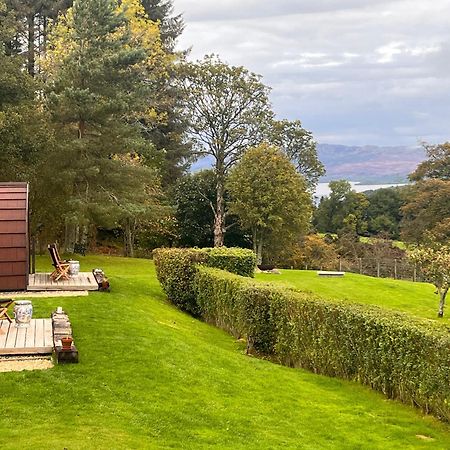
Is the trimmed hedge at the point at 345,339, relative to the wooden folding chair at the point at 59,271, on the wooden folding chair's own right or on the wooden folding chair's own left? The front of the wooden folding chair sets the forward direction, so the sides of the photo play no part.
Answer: on the wooden folding chair's own right

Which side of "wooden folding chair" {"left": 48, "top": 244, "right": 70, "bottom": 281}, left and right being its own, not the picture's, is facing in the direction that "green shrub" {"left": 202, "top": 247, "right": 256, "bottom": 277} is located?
front

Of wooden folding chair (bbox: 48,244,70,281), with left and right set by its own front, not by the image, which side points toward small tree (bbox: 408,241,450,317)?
front

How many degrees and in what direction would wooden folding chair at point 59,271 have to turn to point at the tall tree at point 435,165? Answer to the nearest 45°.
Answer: approximately 45° to its left

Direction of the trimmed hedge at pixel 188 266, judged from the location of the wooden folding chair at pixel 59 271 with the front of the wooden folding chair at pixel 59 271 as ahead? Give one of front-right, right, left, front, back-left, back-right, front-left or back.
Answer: front

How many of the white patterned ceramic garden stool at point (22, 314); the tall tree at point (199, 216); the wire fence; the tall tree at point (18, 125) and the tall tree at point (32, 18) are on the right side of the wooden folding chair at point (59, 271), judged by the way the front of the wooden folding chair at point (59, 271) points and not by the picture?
1

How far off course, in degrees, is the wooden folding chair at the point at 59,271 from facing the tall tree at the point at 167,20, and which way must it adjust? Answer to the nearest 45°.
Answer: approximately 90° to its left

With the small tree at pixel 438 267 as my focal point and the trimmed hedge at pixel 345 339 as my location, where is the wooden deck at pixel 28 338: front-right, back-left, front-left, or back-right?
back-left

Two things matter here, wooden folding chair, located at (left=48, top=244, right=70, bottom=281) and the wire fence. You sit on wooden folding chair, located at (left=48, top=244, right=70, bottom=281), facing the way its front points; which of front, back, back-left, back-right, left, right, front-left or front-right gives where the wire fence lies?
front-left

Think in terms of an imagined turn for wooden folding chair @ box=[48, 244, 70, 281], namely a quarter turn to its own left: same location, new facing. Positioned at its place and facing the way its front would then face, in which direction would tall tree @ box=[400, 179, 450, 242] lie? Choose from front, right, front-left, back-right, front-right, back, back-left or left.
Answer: front-right

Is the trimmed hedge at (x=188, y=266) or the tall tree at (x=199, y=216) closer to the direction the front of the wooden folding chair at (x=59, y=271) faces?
the trimmed hedge

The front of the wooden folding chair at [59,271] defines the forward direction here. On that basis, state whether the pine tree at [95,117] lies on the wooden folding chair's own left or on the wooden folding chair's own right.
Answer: on the wooden folding chair's own left

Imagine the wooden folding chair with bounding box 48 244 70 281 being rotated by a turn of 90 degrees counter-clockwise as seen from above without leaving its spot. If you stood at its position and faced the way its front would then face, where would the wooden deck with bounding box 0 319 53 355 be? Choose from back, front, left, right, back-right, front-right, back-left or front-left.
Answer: back

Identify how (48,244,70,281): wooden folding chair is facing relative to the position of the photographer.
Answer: facing to the right of the viewer
